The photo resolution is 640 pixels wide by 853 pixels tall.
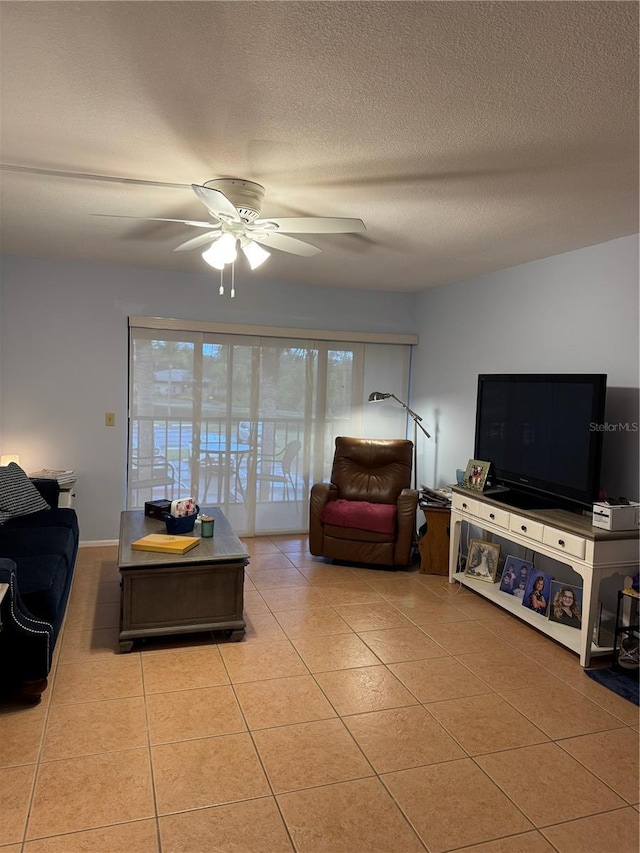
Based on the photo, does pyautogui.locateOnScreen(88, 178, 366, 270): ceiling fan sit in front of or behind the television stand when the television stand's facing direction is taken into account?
in front

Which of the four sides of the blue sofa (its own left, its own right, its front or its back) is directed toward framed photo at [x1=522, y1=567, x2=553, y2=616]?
front

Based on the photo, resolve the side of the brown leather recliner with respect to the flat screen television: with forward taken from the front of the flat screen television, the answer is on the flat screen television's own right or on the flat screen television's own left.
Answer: on the flat screen television's own right

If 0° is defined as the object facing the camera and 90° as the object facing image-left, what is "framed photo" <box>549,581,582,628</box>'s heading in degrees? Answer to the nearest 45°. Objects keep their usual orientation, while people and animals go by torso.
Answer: approximately 45°

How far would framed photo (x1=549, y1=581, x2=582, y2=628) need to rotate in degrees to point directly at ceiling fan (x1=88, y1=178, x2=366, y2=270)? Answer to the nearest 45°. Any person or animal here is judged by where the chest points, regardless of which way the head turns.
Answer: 0° — it already faces it

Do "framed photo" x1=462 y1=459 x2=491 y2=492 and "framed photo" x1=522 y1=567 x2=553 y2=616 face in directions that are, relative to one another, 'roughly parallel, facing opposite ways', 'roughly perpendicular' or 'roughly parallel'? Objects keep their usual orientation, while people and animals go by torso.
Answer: roughly parallel

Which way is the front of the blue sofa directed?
to the viewer's right

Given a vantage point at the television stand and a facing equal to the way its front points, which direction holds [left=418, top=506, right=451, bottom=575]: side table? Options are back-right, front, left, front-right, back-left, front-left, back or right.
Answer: right

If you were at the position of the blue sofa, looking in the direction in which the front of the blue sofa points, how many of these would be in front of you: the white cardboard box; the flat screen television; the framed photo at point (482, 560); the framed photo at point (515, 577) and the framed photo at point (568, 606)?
5

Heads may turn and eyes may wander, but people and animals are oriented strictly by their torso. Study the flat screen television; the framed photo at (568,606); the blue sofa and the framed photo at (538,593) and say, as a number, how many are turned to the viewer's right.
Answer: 1

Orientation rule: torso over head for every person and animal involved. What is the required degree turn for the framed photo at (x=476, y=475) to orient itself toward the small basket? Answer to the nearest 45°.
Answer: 0° — it already faces it

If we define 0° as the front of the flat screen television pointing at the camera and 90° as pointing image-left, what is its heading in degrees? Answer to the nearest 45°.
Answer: approximately 45°

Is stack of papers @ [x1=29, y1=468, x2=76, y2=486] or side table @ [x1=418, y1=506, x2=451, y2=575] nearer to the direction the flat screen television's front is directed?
the stack of papers

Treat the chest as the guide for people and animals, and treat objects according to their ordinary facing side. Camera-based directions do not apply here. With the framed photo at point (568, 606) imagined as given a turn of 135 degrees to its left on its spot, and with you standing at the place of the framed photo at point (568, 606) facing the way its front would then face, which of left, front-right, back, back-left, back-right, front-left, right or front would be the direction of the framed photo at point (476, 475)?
back-left

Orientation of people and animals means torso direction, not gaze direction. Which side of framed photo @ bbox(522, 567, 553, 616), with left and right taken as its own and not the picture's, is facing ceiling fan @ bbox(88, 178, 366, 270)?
front
